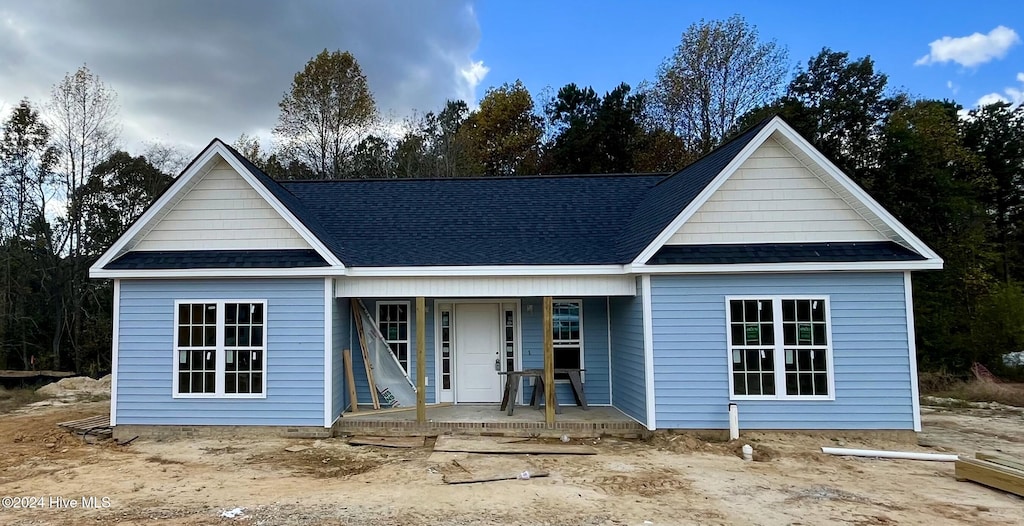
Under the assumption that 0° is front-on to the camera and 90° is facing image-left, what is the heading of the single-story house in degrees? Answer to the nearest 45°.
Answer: approximately 0°

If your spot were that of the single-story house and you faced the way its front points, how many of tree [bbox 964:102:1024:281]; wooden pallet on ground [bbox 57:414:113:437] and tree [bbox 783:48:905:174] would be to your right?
1

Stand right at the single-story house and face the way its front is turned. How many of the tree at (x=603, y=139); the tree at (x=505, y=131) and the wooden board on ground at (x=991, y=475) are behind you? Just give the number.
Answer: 2

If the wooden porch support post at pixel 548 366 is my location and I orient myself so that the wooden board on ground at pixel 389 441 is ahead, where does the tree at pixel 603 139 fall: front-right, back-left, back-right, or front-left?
back-right

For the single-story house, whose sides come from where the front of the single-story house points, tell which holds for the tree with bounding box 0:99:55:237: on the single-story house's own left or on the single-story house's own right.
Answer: on the single-story house's own right

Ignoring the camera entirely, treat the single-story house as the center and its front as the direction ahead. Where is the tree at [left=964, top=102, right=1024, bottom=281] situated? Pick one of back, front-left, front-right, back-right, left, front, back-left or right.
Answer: back-left

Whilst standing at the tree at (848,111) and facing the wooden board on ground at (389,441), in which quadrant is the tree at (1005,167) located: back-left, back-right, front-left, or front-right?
back-left

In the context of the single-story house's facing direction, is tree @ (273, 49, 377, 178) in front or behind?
behind

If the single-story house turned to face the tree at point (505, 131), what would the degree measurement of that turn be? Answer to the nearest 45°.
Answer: approximately 180°

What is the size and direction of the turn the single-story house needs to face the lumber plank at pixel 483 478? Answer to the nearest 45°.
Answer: approximately 45° to its right
